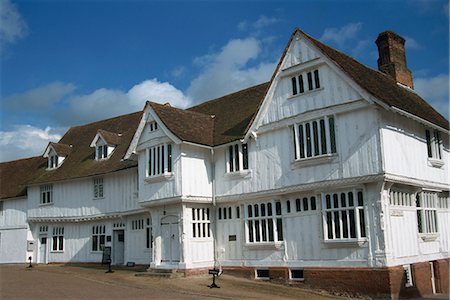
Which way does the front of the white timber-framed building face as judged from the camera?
facing the viewer and to the left of the viewer
